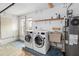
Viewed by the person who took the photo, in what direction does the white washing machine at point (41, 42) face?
facing the viewer and to the left of the viewer

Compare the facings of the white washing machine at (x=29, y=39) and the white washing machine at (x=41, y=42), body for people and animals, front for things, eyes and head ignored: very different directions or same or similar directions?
same or similar directions

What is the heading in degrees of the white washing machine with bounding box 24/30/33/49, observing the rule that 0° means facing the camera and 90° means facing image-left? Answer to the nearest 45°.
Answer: approximately 45°

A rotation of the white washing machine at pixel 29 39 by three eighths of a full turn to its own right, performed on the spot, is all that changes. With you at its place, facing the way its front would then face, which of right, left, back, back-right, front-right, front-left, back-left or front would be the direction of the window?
front

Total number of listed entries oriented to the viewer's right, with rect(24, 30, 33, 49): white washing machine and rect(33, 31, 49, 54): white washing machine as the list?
0

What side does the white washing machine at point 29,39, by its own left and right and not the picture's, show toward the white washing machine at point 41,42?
left

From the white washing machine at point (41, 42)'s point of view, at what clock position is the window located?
The window is roughly at 4 o'clock from the white washing machine.

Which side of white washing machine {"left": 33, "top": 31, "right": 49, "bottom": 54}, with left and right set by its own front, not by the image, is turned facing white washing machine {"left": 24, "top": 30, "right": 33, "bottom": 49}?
right
